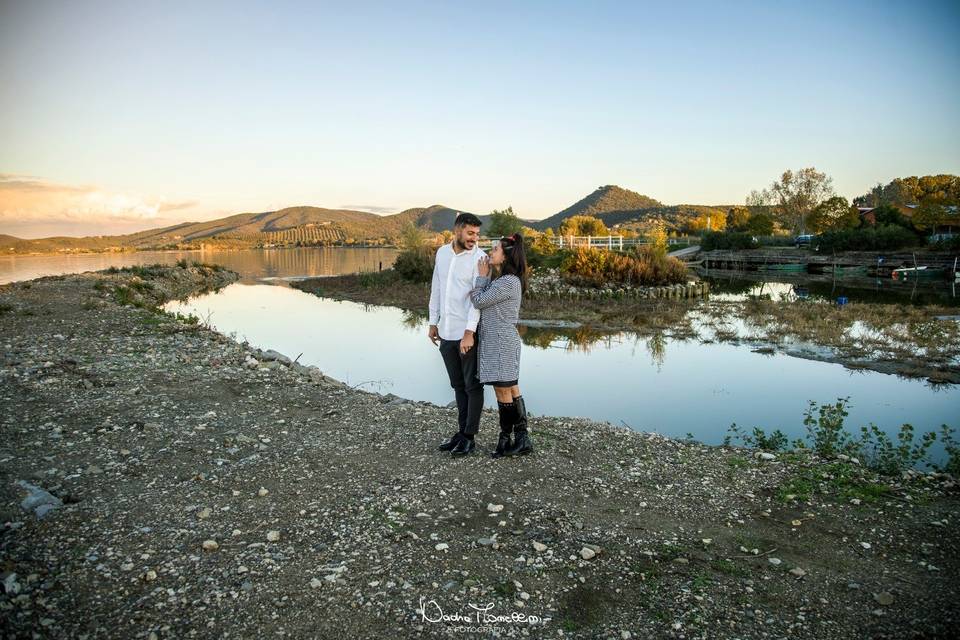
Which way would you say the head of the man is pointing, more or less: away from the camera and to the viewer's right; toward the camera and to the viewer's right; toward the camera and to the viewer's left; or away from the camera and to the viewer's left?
toward the camera and to the viewer's right

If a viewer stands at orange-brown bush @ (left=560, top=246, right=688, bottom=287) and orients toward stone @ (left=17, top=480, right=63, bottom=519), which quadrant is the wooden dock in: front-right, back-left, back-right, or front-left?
back-left

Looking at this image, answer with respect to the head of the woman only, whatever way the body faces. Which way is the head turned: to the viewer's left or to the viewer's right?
to the viewer's left

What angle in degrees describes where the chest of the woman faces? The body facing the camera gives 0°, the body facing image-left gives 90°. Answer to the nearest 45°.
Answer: approximately 90°
